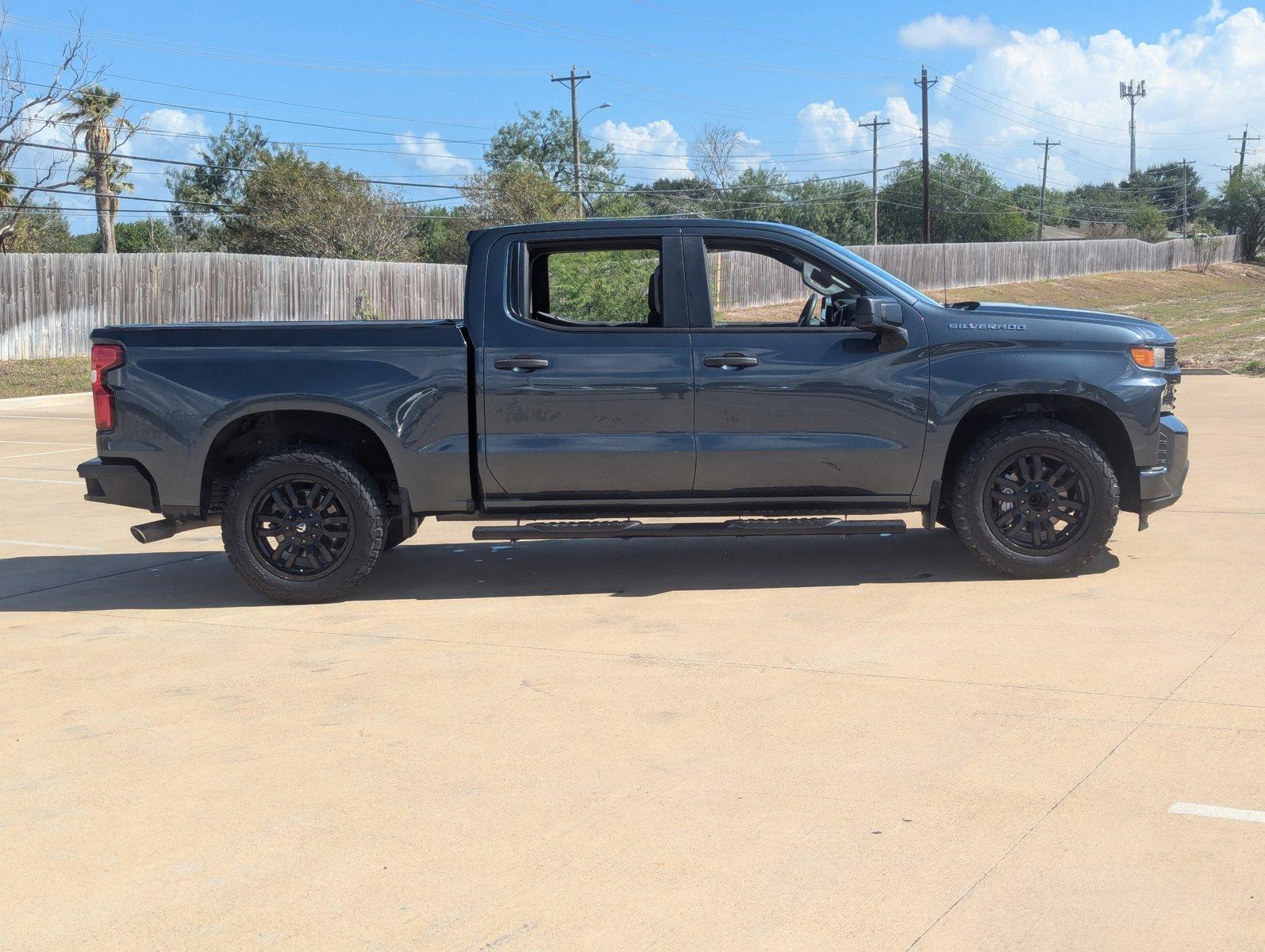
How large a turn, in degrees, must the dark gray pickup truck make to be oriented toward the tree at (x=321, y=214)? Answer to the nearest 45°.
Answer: approximately 90° to its left

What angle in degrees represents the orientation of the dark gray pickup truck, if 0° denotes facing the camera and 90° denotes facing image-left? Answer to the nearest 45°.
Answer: approximately 270°

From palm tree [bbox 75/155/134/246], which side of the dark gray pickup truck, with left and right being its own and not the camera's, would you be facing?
left

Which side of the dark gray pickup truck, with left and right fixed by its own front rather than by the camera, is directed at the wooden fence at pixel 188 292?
left
